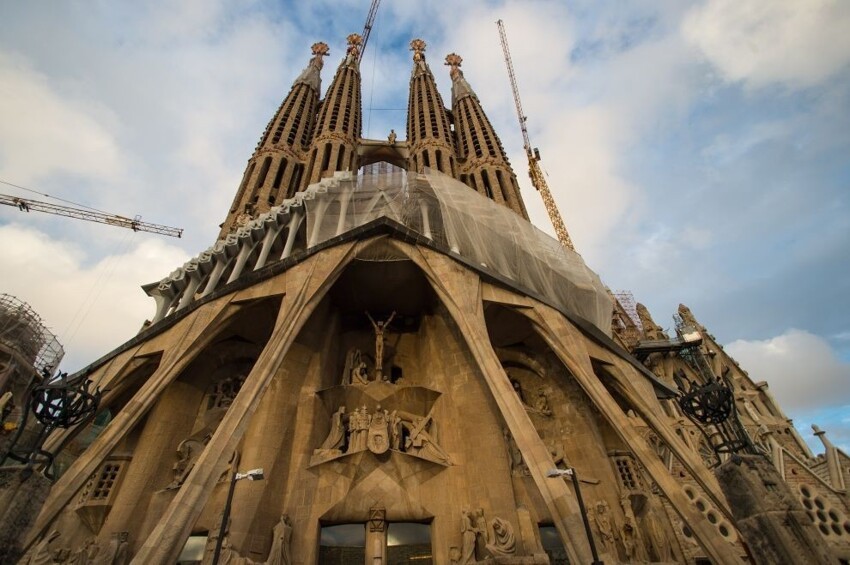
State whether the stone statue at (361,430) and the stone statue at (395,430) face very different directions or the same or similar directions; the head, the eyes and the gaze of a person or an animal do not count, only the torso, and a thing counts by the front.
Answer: same or similar directions

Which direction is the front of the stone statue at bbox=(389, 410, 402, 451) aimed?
toward the camera

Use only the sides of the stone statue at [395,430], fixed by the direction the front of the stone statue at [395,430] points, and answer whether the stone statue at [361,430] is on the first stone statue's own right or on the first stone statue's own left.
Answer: on the first stone statue's own right

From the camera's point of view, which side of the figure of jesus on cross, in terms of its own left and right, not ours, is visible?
front

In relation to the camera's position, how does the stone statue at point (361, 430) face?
facing the viewer

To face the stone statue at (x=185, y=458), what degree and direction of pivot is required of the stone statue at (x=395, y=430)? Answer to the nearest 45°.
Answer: approximately 90° to its right

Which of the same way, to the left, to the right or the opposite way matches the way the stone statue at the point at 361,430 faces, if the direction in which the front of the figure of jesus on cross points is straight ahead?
the same way

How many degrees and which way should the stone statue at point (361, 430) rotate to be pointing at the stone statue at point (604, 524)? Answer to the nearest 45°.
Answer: approximately 90° to its left

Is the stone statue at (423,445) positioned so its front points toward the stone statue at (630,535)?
no

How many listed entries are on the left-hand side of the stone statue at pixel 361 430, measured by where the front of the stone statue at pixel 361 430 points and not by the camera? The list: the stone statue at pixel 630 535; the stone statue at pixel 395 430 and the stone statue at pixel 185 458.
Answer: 2

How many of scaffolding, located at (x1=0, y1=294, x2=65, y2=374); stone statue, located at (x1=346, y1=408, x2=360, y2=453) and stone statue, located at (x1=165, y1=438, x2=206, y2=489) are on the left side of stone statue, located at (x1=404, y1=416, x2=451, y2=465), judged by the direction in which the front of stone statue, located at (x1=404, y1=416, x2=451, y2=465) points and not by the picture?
0
